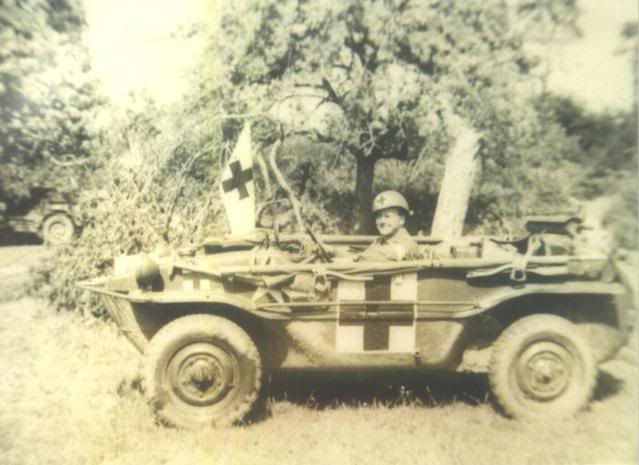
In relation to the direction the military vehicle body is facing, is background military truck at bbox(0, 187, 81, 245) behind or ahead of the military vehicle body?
ahead

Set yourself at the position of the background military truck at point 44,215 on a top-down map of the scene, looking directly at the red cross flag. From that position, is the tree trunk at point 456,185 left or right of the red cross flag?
left

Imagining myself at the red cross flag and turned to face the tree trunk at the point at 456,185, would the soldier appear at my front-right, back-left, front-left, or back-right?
front-right

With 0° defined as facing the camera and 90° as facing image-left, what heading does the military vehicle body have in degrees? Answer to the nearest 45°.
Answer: approximately 90°
